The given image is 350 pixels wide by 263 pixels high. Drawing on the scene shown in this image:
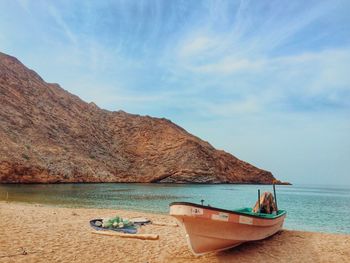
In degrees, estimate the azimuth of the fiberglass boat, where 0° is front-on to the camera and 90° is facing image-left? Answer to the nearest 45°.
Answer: approximately 45°
